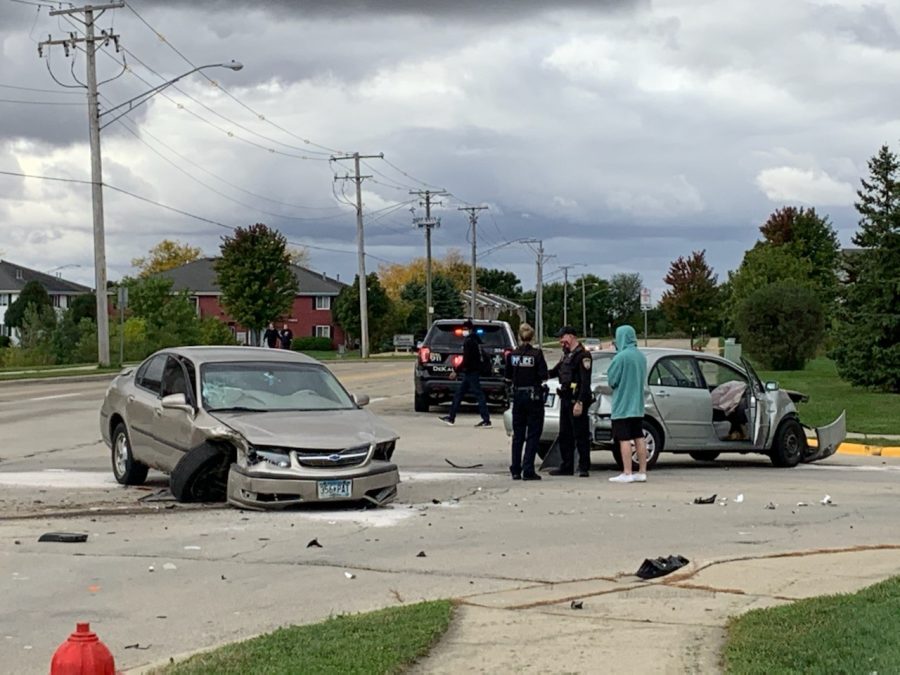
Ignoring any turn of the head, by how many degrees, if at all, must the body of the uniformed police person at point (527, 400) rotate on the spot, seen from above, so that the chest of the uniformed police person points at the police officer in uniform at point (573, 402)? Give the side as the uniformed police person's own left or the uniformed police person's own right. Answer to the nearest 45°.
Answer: approximately 45° to the uniformed police person's own right

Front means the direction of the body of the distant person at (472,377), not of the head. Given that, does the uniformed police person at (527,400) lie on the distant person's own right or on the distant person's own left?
on the distant person's own left

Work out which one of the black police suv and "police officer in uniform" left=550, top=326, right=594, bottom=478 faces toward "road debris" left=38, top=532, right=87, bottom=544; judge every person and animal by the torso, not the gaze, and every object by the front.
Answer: the police officer in uniform

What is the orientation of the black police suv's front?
away from the camera

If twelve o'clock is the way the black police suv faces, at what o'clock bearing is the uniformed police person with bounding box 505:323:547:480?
The uniformed police person is roughly at 6 o'clock from the black police suv.

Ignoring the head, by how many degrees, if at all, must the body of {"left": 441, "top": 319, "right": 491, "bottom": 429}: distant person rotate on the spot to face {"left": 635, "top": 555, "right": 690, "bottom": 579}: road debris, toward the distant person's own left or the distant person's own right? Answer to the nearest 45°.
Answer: approximately 90° to the distant person's own left

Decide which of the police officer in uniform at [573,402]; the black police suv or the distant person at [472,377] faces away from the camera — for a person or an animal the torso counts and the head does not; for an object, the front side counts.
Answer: the black police suv

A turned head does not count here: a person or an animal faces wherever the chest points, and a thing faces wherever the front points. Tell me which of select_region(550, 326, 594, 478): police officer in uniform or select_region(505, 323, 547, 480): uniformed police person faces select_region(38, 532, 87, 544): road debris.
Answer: the police officer in uniform

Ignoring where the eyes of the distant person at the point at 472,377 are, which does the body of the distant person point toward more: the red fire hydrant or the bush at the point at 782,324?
the red fire hydrant

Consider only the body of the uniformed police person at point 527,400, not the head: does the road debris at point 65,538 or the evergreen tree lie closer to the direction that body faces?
the evergreen tree
